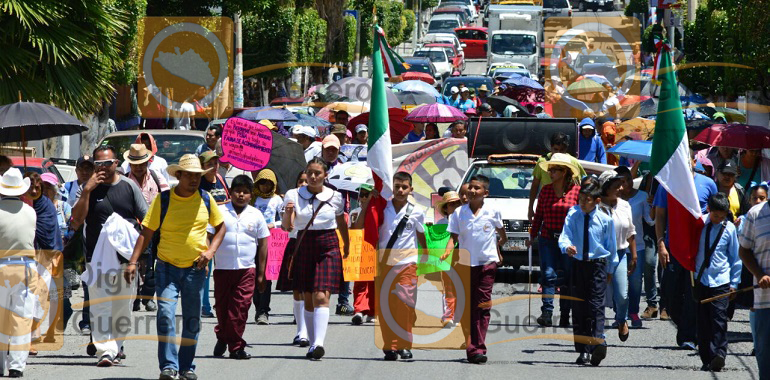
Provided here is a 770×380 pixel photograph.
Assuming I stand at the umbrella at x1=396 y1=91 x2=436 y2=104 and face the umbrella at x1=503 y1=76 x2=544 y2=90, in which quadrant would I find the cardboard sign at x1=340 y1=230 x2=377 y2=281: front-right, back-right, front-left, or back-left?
back-right

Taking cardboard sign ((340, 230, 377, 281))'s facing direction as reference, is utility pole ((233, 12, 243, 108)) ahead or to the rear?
to the rear

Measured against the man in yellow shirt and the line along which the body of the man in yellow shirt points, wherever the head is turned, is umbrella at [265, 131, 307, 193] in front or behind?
behind

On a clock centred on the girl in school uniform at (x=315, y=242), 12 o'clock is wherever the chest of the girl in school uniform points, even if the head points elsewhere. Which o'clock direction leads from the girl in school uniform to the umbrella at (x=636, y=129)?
The umbrella is roughly at 7 o'clock from the girl in school uniform.

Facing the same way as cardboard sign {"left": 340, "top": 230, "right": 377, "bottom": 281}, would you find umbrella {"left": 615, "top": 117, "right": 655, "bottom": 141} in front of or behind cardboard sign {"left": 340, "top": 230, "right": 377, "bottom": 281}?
behind

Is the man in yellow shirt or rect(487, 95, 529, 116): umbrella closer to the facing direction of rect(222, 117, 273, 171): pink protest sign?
the man in yellow shirt

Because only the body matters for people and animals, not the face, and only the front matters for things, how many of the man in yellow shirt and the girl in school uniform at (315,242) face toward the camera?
2

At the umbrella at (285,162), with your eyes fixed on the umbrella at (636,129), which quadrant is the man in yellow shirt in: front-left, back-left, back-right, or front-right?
back-right

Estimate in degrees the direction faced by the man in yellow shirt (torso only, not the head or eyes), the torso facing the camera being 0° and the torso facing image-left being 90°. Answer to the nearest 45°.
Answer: approximately 0°

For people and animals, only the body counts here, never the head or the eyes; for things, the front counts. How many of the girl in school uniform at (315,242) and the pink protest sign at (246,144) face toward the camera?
2

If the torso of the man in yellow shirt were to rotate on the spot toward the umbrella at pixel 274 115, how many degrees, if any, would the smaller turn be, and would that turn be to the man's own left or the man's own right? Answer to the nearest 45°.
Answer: approximately 180°

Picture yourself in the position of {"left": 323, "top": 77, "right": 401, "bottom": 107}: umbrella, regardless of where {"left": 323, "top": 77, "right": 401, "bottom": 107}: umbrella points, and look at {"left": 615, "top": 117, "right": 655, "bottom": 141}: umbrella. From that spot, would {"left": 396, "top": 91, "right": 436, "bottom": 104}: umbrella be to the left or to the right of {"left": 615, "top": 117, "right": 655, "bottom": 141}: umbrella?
left

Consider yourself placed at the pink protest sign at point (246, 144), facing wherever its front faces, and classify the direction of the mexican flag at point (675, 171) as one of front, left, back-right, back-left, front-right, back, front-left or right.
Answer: front-left

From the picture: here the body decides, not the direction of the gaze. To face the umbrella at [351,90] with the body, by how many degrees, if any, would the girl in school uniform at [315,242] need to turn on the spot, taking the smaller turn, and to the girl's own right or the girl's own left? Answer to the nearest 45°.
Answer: approximately 180°
